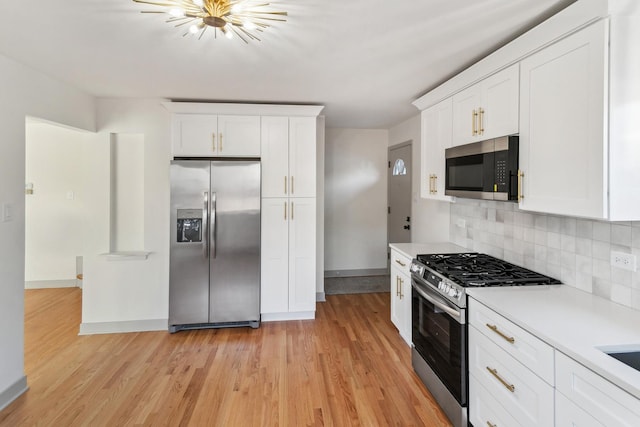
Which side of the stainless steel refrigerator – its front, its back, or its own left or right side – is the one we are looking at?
front

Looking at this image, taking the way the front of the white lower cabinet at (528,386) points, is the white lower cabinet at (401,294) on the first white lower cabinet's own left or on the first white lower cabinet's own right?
on the first white lower cabinet's own right

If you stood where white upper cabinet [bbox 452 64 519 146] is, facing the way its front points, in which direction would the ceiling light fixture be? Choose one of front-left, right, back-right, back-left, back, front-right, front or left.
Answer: front

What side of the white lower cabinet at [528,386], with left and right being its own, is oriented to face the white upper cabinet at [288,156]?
right

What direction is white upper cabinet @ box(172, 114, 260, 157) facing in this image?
toward the camera

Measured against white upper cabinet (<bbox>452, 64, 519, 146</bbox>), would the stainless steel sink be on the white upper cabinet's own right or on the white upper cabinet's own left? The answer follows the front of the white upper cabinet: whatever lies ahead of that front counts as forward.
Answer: on the white upper cabinet's own left

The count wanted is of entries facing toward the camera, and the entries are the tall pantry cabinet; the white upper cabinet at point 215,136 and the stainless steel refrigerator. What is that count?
3

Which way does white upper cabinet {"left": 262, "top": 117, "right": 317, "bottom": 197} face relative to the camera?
toward the camera

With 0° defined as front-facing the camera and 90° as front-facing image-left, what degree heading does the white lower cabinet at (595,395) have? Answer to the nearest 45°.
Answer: approximately 45°

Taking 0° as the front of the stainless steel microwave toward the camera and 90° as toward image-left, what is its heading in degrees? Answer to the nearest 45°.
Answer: approximately 45°

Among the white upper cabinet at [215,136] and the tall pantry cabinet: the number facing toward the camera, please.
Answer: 2

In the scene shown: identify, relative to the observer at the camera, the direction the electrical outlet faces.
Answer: facing the viewer and to the left of the viewer

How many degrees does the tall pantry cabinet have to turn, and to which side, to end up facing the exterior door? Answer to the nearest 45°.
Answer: approximately 135° to its left
